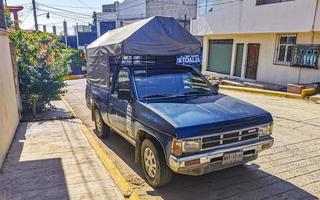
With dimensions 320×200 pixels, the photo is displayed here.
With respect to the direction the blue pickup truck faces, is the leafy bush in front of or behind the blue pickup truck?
behind

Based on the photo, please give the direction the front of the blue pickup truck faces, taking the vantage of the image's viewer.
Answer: facing the viewer and to the right of the viewer

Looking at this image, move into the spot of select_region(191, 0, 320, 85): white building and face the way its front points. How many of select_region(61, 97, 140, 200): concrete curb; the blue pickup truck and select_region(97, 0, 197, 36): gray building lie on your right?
1

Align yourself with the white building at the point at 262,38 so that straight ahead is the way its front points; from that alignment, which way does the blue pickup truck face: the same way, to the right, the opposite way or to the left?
to the left

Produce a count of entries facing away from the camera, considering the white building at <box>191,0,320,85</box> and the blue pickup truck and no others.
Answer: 0

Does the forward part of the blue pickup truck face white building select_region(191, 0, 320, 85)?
no

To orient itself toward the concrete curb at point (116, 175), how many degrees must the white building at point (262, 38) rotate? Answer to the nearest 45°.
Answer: approximately 45° to its left

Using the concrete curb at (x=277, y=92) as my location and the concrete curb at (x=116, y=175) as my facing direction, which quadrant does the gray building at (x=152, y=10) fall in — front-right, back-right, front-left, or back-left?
back-right

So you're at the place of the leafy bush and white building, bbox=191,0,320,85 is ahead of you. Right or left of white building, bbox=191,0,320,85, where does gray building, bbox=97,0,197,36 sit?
left

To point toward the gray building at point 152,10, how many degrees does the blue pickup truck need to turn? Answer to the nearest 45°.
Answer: approximately 135° to its left

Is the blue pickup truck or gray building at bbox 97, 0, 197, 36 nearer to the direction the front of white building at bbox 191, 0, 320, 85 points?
the blue pickup truck

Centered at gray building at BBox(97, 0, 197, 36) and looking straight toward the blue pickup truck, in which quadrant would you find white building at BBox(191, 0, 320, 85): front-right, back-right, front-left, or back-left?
front-left

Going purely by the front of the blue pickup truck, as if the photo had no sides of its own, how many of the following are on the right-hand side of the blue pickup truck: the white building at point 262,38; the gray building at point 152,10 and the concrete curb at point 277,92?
0

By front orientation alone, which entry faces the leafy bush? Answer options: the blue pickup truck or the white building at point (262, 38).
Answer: the white building

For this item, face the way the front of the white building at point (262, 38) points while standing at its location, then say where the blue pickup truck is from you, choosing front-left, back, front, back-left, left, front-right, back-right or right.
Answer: front-left

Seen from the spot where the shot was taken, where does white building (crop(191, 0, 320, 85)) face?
facing the viewer and to the left of the viewer

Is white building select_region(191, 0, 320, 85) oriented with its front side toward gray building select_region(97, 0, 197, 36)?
no

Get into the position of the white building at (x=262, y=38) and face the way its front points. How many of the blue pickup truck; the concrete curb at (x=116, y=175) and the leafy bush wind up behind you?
0
